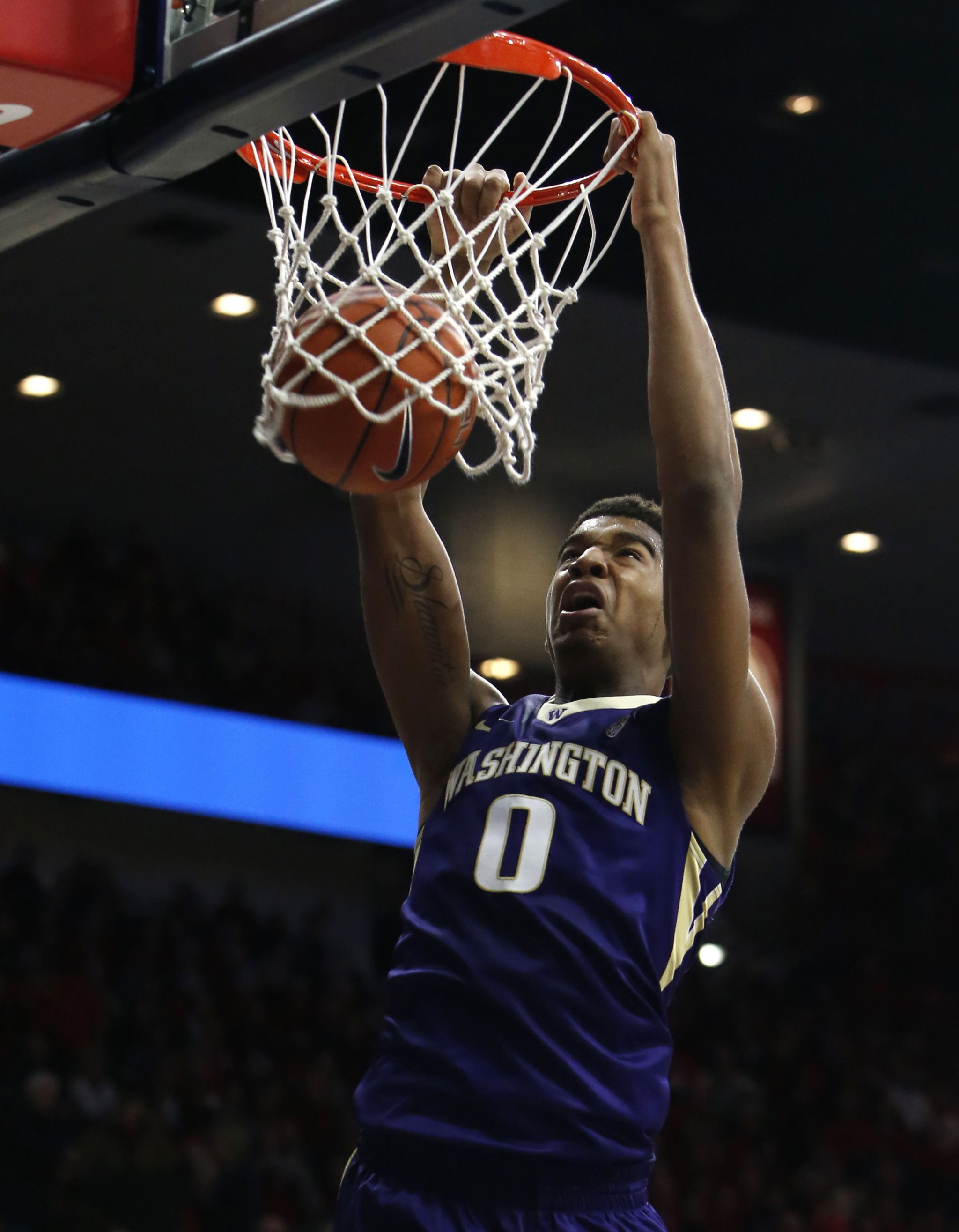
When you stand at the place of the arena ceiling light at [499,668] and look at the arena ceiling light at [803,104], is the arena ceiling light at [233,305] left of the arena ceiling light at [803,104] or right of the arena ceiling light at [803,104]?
right

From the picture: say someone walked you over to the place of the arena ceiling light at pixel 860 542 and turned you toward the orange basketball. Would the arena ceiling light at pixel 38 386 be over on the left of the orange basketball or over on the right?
right

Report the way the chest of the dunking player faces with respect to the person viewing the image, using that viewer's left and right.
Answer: facing the viewer and to the left of the viewer

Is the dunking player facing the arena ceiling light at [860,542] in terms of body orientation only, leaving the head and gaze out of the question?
no

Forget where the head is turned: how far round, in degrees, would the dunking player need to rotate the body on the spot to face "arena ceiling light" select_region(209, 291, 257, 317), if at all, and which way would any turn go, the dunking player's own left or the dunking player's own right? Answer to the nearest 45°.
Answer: approximately 135° to the dunking player's own right

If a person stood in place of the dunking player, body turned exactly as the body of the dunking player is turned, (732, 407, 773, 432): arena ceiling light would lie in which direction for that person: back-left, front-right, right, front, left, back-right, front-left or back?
back-right

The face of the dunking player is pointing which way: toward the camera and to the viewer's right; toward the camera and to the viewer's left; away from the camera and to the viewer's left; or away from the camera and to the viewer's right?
toward the camera and to the viewer's left

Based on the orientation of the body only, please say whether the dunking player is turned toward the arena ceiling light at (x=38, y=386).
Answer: no

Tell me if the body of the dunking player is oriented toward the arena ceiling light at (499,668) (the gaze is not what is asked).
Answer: no
